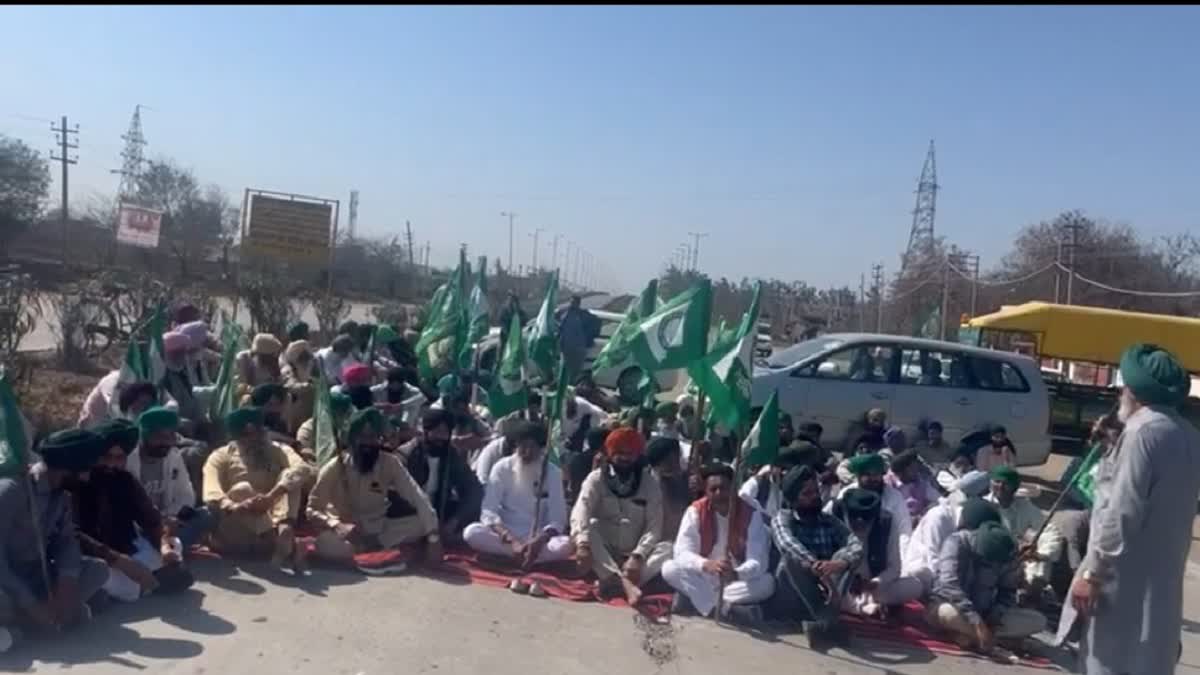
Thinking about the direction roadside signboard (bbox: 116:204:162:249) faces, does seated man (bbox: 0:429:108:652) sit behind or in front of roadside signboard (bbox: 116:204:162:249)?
in front

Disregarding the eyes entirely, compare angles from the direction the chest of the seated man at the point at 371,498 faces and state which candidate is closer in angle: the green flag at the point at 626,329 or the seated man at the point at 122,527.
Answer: the seated man

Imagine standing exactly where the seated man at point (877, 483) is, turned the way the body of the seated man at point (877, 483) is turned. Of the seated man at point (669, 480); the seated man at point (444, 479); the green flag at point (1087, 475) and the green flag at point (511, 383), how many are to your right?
3

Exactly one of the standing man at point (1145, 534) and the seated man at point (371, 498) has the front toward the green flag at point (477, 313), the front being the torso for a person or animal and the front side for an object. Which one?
the standing man

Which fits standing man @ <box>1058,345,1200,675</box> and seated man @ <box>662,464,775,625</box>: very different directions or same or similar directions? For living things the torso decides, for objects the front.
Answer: very different directions

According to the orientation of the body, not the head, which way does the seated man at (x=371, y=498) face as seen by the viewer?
toward the camera

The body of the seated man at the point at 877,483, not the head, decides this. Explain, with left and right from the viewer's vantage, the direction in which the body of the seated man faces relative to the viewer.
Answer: facing the viewer

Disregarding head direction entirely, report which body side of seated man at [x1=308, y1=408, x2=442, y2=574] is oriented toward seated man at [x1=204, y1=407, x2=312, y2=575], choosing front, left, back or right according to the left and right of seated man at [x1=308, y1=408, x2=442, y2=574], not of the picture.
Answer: right

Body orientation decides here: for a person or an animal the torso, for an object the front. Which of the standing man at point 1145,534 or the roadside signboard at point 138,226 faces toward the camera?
the roadside signboard

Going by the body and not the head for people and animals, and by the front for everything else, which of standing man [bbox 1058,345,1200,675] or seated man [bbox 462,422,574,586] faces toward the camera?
the seated man
